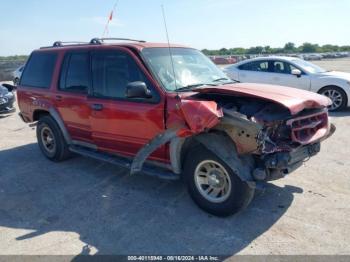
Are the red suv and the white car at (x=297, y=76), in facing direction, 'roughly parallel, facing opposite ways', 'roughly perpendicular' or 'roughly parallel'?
roughly parallel

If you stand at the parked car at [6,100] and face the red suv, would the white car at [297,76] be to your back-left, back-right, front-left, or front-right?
front-left

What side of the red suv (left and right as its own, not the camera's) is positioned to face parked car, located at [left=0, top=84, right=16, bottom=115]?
back

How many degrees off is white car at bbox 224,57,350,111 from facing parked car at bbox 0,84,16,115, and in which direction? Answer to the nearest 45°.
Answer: approximately 135° to its right

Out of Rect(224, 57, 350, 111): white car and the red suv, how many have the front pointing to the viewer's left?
0

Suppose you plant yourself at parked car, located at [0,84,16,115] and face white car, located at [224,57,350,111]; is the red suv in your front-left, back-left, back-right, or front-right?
front-right

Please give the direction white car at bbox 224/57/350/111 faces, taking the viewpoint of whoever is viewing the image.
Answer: facing the viewer and to the right of the viewer

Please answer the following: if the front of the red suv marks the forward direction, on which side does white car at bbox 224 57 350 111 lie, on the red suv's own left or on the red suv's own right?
on the red suv's own left

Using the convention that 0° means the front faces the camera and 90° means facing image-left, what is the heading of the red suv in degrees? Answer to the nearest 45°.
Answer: approximately 315°

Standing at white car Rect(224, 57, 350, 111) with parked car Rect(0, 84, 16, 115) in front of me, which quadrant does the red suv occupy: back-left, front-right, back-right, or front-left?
front-left
